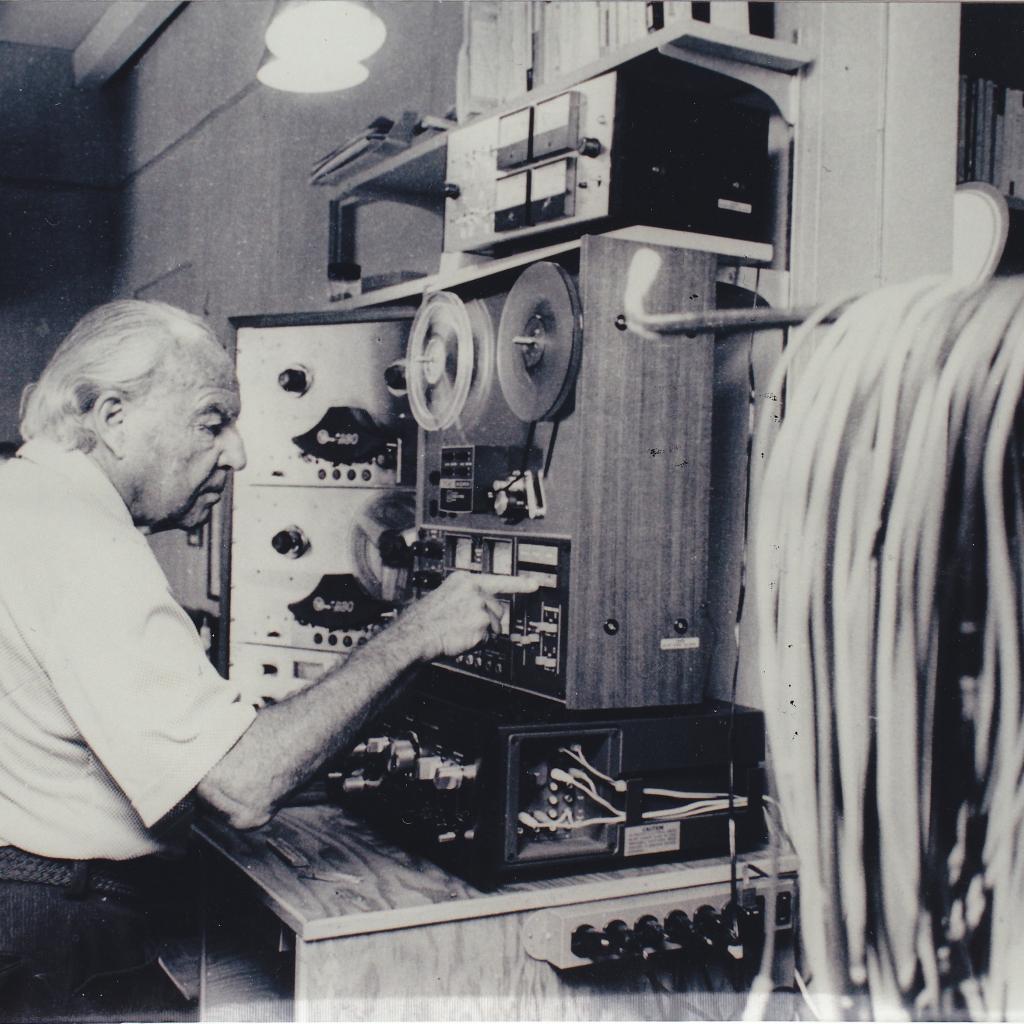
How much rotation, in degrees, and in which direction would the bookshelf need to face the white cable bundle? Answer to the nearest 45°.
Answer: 0° — it already faces it

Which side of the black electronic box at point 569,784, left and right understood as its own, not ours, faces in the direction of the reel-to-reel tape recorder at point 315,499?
right

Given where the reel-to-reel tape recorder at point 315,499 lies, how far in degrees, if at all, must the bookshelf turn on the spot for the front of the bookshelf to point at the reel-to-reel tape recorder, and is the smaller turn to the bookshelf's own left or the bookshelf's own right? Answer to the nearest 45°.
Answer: approximately 90° to the bookshelf's own right

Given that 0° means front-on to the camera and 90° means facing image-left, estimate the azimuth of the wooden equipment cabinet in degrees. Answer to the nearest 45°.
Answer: approximately 45°

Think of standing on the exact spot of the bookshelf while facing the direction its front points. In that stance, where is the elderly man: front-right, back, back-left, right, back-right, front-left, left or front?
front-right

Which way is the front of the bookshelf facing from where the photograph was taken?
facing the viewer

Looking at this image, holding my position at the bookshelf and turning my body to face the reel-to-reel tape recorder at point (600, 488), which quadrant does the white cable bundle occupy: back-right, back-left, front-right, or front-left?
front-left

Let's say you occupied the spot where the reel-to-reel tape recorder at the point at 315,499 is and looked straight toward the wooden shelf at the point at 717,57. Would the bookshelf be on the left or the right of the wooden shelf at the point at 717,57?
left

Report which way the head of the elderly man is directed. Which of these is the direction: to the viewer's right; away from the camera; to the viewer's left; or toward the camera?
to the viewer's right

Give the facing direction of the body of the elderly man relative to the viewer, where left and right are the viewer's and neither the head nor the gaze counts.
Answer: facing to the right of the viewer

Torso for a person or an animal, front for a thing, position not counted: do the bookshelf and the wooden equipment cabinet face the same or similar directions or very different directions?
same or similar directions
